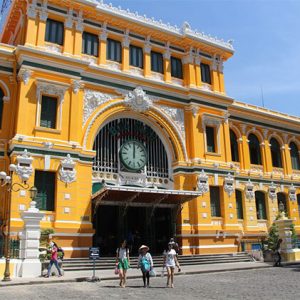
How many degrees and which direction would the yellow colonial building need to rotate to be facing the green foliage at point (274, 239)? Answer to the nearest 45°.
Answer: approximately 45° to its left

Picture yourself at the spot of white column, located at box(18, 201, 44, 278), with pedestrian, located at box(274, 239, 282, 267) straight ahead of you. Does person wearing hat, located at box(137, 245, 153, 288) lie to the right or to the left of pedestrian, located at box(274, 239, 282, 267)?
right

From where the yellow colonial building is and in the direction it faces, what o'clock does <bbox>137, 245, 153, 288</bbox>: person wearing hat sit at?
The person wearing hat is roughly at 1 o'clock from the yellow colonial building.
